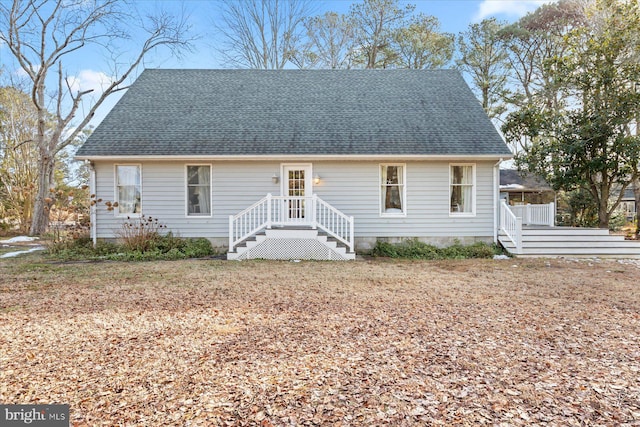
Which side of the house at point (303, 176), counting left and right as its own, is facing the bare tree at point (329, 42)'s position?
back

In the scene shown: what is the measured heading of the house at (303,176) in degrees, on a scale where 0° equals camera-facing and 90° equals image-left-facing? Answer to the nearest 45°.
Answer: approximately 0°

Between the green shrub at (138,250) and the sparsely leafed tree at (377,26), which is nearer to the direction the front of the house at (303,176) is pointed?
the green shrub

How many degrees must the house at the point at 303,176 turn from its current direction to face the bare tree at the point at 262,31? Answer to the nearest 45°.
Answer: approximately 180°

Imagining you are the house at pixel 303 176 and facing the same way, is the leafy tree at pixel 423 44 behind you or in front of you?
behind

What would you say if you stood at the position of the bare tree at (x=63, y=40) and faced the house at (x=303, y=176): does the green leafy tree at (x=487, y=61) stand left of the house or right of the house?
left

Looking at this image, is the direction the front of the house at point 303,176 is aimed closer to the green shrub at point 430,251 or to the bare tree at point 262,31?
the green shrub

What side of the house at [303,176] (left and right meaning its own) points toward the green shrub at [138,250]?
right

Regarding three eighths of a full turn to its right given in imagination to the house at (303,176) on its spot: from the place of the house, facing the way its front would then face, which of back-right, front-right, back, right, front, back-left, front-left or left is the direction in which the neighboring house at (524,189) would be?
right

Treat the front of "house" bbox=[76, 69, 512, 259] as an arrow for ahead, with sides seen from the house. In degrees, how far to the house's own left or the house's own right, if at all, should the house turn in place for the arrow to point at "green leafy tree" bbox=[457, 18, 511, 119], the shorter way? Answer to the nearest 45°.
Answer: approximately 135° to the house's own left

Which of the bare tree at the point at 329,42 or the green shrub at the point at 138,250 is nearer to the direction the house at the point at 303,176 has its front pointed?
the green shrub

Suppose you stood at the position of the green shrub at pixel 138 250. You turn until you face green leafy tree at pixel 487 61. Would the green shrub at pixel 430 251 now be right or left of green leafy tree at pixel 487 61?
right
